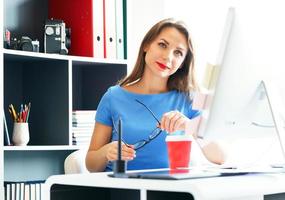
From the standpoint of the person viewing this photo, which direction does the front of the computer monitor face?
facing away from the viewer and to the left of the viewer

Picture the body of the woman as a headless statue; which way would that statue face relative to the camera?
toward the camera

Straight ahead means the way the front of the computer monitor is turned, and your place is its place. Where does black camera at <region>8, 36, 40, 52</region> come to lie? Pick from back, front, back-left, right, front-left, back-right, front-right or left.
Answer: front

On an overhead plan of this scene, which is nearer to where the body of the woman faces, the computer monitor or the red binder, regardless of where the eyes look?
the computer monitor

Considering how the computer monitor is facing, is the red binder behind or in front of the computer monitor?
in front

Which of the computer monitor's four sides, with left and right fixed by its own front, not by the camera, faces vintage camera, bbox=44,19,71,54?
front

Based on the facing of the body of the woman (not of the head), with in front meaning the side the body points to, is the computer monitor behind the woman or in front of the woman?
in front

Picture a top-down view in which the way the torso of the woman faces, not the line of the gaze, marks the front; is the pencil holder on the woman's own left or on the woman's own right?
on the woman's own right

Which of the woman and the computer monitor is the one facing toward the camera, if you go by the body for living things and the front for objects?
the woman

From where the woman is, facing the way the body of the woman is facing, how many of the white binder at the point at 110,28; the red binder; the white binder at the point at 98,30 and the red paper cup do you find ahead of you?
1

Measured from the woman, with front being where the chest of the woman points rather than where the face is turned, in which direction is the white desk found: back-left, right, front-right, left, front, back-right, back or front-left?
front

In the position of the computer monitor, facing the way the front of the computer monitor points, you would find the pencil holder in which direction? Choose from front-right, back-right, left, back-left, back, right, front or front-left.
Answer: front

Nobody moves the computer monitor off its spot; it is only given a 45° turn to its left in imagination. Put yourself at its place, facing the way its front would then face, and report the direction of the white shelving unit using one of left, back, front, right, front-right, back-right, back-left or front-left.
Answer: front-right
